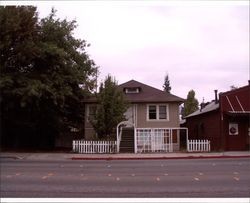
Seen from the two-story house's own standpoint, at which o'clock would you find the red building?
The red building is roughly at 10 o'clock from the two-story house.

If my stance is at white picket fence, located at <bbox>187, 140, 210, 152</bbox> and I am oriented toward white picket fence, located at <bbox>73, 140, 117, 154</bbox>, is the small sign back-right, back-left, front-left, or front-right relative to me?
back-right

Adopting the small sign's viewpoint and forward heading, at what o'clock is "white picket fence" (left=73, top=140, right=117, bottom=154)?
The white picket fence is roughly at 2 o'clock from the small sign.

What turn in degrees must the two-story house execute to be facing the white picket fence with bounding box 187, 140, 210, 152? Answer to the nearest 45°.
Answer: approximately 45° to its left

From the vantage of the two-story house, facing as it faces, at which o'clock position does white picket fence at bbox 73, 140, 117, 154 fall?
The white picket fence is roughly at 1 o'clock from the two-story house.

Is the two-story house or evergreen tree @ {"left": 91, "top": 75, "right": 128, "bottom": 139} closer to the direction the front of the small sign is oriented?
the evergreen tree

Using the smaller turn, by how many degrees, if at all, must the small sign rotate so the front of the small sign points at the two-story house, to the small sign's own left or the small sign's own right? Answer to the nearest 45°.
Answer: approximately 90° to the small sign's own right

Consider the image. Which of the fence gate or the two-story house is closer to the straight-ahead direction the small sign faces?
the fence gate

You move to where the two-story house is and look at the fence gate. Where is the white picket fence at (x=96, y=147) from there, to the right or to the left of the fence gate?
right

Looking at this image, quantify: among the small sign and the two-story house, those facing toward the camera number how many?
2
